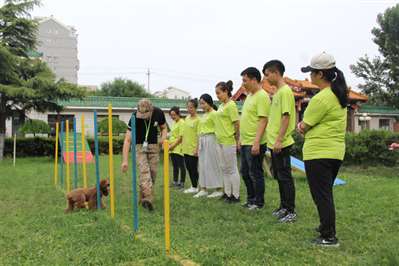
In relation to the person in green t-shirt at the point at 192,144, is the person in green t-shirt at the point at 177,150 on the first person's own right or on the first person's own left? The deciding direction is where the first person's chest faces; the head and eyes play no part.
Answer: on the first person's own right

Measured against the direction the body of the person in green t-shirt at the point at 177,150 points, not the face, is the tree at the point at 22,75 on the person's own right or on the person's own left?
on the person's own right

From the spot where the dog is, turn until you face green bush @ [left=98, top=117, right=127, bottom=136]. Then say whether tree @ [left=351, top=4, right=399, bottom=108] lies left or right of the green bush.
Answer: right

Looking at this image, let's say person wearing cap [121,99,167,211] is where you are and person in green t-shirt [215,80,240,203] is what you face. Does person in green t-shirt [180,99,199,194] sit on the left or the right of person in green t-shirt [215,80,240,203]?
left

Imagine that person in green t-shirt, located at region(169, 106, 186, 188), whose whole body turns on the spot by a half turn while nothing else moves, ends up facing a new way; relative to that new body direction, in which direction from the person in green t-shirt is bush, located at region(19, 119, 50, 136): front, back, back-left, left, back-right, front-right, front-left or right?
left

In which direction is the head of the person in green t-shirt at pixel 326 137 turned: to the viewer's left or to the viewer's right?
to the viewer's left

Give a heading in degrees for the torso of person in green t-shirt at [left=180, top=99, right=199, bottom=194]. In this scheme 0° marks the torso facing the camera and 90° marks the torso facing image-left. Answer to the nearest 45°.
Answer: approximately 45°

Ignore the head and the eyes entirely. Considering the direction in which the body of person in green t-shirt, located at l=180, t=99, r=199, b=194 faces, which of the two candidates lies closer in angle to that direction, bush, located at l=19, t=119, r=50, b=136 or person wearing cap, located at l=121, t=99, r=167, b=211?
the person wearing cap

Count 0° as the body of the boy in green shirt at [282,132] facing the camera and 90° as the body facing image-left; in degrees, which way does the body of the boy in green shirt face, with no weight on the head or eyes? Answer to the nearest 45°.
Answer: approximately 90°

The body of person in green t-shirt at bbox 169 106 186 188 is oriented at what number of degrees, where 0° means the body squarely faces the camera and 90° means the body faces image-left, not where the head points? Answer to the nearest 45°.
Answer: approximately 45°

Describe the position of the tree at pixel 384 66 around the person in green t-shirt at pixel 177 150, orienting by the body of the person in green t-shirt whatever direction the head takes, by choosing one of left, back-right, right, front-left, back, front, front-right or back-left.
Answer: back
